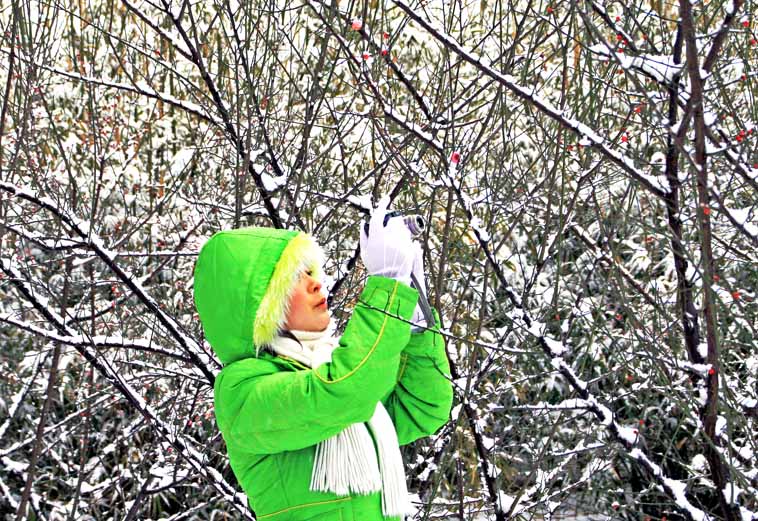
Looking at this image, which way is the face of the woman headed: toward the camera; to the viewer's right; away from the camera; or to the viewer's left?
to the viewer's right

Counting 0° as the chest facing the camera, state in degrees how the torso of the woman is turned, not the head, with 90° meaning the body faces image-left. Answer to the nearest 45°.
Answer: approximately 270°
